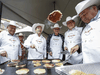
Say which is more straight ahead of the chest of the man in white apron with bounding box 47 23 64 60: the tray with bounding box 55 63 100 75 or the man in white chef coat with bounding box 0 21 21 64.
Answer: the tray

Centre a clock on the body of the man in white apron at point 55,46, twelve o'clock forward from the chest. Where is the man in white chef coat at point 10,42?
the man in white chef coat at point 10,42 is roughly at 2 o'clock from the man in white apron at point 55,46.

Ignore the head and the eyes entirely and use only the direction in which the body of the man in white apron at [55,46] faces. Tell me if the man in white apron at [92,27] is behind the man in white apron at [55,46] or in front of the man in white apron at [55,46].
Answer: in front

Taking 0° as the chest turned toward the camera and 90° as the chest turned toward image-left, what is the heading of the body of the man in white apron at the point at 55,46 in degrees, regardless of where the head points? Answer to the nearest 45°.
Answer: approximately 0°

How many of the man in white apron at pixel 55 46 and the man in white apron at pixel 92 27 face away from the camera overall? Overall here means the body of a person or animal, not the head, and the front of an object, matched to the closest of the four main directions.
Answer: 0

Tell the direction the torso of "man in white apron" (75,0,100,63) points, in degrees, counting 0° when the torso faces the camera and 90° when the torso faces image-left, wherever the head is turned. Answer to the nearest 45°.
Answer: approximately 45°

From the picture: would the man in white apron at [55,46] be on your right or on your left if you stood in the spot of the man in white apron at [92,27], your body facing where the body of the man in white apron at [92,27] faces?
on your right
